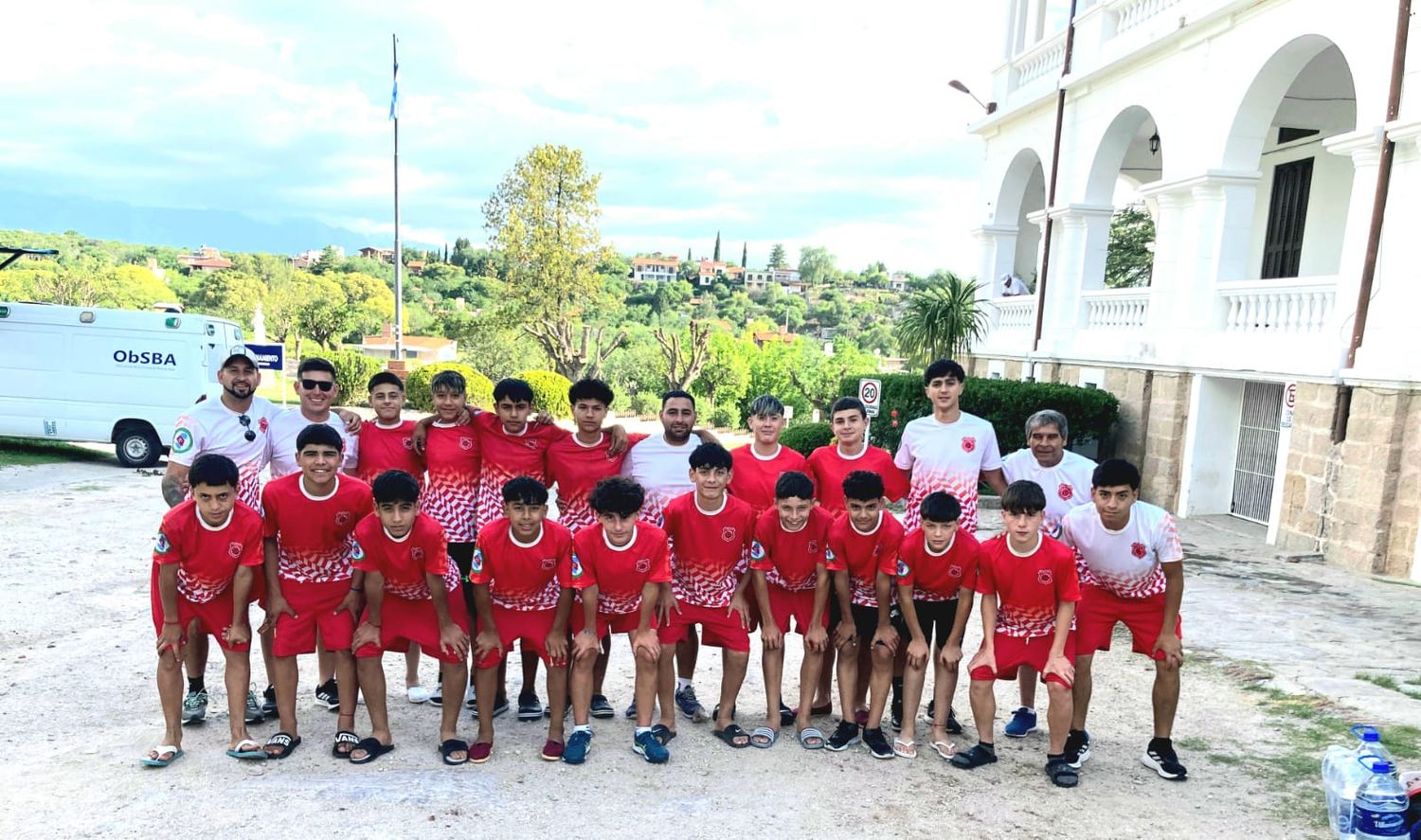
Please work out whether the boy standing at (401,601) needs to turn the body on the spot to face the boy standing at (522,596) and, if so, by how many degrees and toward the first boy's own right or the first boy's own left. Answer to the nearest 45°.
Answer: approximately 90° to the first boy's own left

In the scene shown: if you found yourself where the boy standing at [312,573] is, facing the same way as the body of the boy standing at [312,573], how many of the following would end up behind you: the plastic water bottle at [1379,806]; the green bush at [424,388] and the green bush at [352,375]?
2

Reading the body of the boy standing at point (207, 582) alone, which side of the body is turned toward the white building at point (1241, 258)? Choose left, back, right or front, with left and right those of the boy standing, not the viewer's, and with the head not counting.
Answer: left

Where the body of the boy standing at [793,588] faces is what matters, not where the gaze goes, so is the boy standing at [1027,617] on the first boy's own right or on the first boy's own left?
on the first boy's own left

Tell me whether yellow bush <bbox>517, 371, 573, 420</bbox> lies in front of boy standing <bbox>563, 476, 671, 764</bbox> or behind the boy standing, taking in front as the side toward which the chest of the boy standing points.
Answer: behind

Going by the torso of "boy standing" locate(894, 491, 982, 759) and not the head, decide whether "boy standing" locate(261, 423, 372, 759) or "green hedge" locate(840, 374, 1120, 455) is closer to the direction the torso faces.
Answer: the boy standing

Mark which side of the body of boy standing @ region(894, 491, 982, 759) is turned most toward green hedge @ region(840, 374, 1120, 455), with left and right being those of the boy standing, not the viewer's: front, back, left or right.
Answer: back

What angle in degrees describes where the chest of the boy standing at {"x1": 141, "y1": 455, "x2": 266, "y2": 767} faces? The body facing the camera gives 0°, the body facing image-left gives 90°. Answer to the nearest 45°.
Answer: approximately 0°

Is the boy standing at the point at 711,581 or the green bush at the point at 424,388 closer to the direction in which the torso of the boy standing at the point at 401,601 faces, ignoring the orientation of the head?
the boy standing

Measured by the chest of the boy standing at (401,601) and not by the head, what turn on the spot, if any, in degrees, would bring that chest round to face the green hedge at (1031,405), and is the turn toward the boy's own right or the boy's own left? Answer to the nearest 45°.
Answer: approximately 135° to the boy's own left
